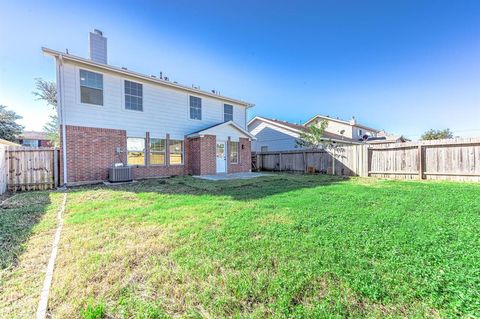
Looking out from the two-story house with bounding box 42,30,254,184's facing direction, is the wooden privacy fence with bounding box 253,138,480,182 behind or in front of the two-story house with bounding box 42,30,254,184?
behind

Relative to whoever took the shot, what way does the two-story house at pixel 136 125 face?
facing away from the viewer and to the left of the viewer

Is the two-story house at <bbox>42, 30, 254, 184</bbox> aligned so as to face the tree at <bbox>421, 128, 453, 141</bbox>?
no

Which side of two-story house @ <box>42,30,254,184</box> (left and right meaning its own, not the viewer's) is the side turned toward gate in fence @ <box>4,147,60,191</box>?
left

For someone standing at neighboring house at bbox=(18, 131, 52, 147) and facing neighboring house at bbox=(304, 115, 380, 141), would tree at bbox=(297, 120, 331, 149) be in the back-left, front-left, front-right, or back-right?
front-right

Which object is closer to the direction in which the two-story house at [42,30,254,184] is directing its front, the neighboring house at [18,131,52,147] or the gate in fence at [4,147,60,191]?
the neighboring house

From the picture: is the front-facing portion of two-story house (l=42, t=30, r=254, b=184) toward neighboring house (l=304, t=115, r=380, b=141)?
no

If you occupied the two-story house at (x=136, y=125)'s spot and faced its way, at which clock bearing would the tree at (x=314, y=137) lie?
The tree is roughly at 4 o'clock from the two-story house.

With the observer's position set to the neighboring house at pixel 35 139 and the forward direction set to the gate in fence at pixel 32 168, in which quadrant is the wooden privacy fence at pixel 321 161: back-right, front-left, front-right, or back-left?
front-left

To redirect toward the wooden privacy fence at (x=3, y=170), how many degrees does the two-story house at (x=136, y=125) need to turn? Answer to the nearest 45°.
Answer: approximately 90° to its left

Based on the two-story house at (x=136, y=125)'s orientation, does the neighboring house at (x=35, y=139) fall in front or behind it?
in front

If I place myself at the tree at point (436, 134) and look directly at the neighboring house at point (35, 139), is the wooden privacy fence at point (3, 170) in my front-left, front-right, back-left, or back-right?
front-left
